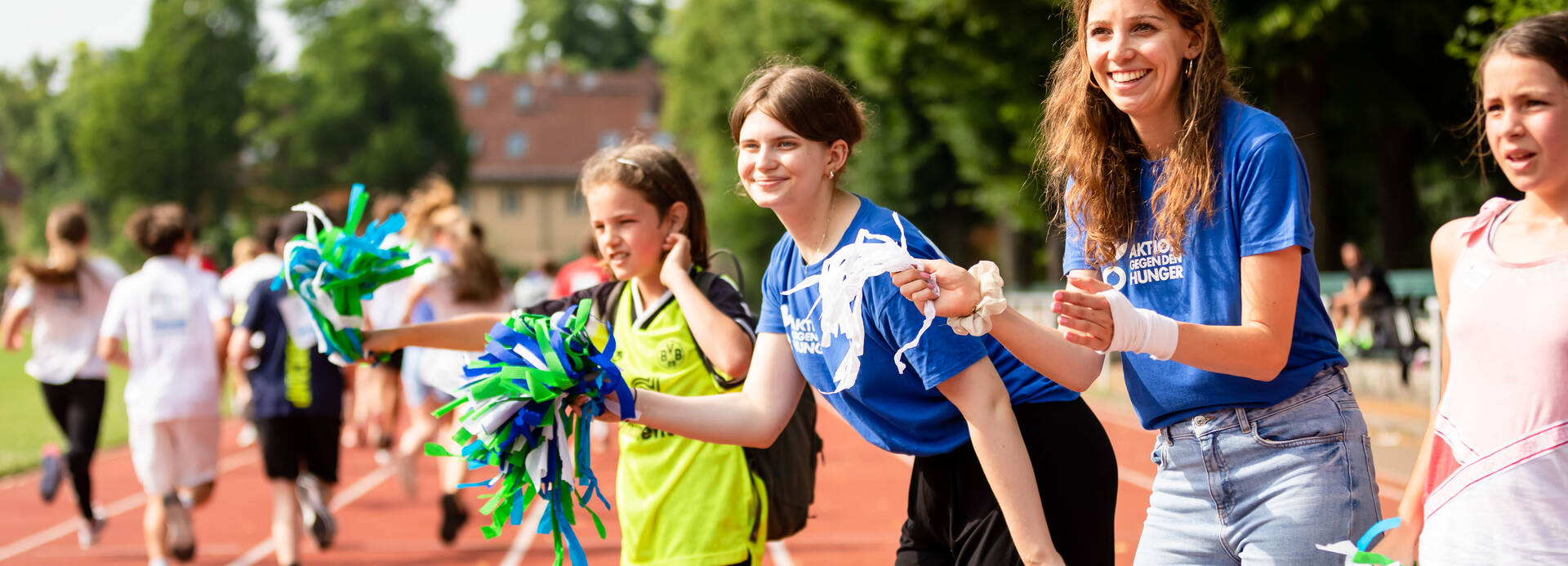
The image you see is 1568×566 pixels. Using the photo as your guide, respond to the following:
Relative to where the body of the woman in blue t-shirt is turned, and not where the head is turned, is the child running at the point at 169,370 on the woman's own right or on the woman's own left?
on the woman's own right

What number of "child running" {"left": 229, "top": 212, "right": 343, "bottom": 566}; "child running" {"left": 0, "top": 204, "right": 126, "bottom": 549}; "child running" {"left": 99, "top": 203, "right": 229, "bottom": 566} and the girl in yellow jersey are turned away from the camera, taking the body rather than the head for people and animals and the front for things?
3

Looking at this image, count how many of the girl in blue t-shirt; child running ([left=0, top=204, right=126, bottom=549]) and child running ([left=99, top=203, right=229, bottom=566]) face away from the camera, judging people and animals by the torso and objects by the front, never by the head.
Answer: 2

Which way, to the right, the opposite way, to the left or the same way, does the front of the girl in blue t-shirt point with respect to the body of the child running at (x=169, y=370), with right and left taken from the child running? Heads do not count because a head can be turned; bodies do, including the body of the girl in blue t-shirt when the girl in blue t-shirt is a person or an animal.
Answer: to the left

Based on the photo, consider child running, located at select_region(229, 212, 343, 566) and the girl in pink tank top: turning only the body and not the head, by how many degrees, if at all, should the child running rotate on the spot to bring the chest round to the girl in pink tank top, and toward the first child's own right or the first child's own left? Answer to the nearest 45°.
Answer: approximately 180°

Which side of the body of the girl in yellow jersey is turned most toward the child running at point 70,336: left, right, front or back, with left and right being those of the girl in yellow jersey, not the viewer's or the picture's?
right

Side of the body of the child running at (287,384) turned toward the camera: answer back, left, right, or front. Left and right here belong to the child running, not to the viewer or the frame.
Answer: back

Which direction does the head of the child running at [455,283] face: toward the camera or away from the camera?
away from the camera
